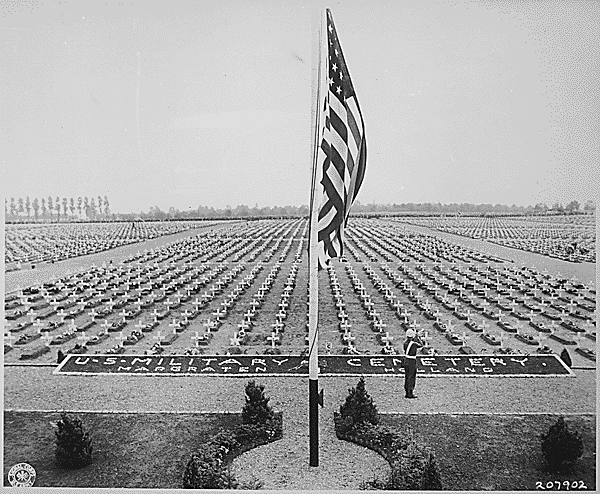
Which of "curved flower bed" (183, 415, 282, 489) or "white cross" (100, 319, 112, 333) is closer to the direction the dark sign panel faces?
the curved flower bed

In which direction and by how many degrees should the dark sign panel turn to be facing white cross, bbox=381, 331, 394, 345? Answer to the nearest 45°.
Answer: approximately 90° to its left

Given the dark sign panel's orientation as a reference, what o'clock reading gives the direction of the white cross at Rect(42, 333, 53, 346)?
The white cross is roughly at 3 o'clock from the dark sign panel.

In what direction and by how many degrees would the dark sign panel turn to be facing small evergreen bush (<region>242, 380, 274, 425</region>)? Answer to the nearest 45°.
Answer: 0° — it already faces it

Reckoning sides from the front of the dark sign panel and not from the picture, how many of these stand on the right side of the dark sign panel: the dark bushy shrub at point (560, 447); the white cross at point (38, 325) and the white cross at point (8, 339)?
2

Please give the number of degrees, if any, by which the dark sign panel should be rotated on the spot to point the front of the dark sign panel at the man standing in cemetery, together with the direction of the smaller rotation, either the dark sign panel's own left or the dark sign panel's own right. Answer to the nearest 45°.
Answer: approximately 90° to the dark sign panel's own left

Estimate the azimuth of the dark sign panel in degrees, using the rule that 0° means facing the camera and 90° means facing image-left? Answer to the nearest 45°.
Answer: approximately 0°

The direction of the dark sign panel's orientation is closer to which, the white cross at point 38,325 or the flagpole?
the flagpole

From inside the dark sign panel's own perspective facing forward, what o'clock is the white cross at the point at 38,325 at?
The white cross is roughly at 3 o'clock from the dark sign panel.
